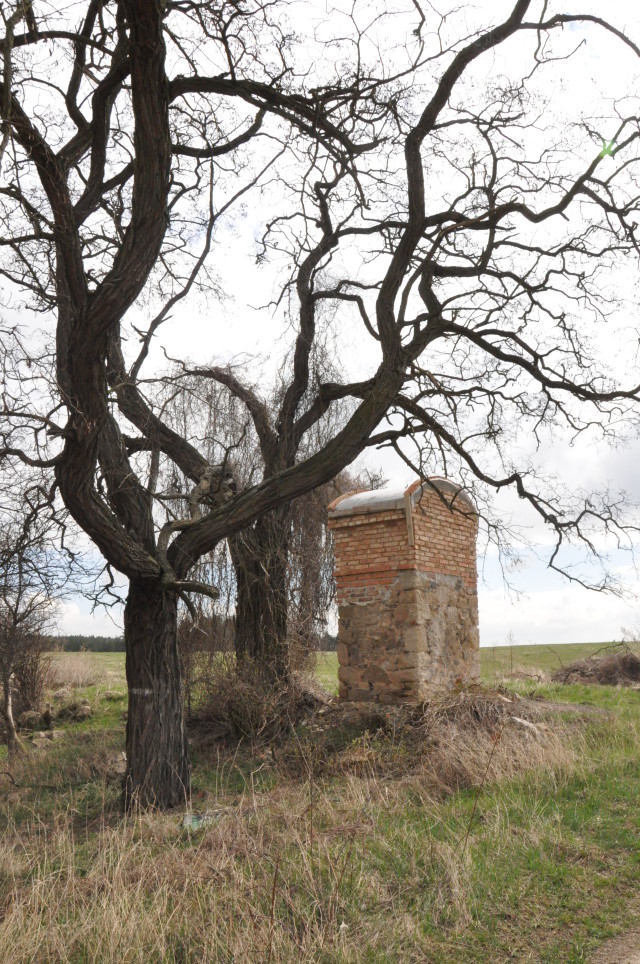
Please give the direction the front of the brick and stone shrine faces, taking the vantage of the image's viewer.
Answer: facing away from the viewer and to the left of the viewer
